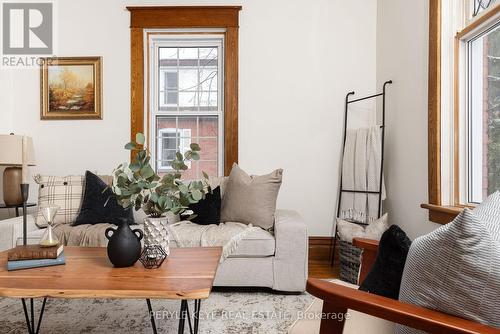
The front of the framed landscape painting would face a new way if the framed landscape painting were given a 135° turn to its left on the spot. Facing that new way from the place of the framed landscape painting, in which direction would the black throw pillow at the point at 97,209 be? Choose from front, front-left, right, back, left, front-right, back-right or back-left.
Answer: back-right

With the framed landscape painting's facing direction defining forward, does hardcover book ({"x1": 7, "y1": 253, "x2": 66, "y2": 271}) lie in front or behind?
in front

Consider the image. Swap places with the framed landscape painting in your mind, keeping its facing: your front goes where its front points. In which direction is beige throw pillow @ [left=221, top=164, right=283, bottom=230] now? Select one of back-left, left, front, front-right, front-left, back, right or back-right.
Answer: front-left

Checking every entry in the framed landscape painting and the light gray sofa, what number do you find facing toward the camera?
2

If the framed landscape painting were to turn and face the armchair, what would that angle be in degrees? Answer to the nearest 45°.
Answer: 0° — it already faces it

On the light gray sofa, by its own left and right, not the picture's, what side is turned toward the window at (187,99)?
back

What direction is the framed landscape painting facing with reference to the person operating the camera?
facing the viewer

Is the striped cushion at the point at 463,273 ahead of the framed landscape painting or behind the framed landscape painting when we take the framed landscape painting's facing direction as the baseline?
ahead

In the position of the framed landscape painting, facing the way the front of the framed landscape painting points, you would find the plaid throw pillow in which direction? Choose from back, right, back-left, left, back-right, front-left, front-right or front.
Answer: front

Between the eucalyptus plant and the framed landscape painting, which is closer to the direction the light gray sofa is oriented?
the eucalyptus plant

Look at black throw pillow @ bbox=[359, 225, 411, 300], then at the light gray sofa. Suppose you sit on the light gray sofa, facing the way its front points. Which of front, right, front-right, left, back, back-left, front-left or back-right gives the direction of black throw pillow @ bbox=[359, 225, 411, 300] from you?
front

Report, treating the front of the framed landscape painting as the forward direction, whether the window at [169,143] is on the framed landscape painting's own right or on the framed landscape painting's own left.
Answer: on the framed landscape painting's own left

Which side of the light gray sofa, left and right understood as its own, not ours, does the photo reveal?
front

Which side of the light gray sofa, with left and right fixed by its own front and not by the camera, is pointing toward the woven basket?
left

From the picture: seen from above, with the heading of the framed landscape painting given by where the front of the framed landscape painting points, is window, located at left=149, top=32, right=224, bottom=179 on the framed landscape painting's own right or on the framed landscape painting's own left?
on the framed landscape painting's own left

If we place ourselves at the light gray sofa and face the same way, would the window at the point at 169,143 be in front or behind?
behind

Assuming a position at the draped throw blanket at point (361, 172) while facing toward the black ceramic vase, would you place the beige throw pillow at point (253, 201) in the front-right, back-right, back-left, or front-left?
front-right
